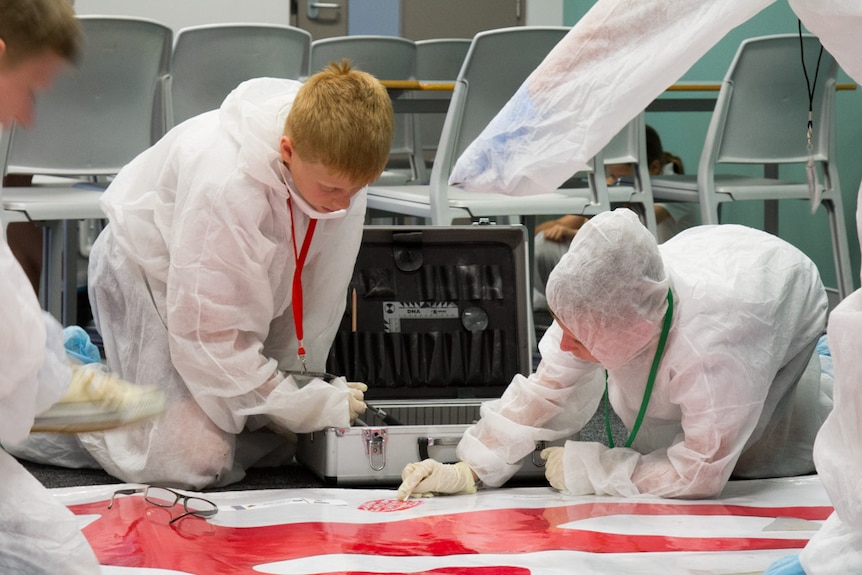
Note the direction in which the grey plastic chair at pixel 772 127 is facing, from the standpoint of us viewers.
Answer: facing away from the viewer and to the left of the viewer

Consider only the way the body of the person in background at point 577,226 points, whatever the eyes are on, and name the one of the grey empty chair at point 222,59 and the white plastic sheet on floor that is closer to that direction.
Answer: the grey empty chair

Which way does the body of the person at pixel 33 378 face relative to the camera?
to the viewer's right

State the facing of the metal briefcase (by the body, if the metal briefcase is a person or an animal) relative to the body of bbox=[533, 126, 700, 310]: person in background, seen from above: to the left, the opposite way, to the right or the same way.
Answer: to the left

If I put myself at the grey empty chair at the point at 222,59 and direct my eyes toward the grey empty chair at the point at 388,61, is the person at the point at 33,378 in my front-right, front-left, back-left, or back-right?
back-right

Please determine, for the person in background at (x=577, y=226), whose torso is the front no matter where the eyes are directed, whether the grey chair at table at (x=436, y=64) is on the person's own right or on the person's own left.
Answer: on the person's own right

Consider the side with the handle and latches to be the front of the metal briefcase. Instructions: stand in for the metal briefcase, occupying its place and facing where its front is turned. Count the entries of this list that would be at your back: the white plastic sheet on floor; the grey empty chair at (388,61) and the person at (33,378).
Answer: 1

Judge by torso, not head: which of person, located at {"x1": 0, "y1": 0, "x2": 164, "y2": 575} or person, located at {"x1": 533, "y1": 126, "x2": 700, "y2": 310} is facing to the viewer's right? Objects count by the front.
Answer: person, located at {"x1": 0, "y1": 0, "x2": 164, "y2": 575}

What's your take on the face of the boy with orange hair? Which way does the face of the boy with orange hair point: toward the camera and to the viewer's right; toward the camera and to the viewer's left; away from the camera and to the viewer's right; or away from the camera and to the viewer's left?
toward the camera and to the viewer's right

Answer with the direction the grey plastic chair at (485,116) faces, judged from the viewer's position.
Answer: facing away from the viewer and to the left of the viewer

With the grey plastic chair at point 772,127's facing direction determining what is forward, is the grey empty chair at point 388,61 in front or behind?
in front
